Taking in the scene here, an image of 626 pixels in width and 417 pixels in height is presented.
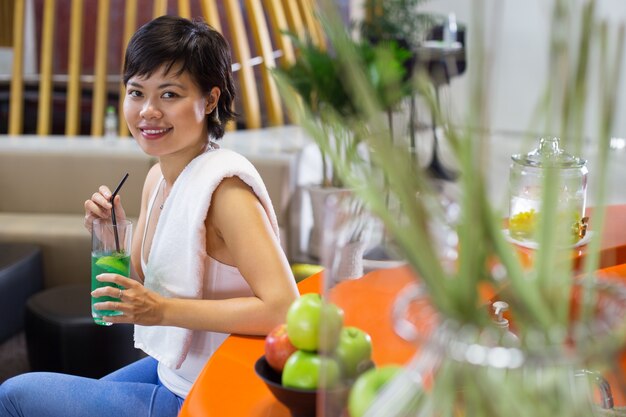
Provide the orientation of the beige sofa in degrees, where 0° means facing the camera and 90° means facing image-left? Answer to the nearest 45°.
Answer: approximately 0°

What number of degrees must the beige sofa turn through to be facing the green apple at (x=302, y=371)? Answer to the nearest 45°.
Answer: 0° — it already faces it

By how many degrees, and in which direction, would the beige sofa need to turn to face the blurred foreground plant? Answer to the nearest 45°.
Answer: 0° — it already faces it

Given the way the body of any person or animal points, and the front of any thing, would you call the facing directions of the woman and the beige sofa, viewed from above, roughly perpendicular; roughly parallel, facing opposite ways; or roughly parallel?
roughly perpendicular

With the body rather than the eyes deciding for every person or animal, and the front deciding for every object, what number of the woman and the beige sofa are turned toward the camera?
1

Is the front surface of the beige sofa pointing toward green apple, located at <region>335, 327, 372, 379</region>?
yes
